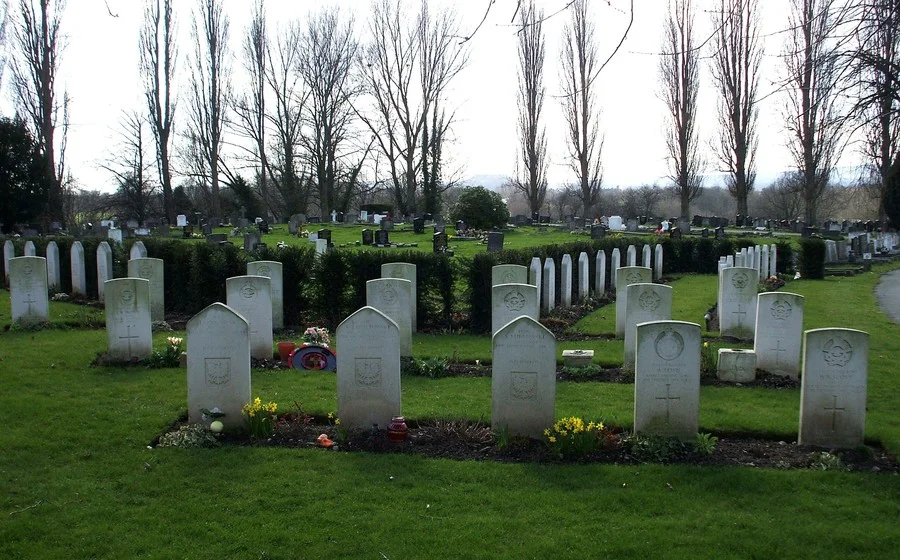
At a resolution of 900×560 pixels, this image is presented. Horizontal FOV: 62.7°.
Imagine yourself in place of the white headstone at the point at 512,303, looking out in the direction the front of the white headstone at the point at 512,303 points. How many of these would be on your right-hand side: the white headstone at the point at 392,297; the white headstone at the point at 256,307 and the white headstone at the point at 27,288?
3

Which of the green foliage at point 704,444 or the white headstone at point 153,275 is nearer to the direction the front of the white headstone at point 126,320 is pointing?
the green foliage

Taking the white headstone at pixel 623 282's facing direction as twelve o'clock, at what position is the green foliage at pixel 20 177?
The green foliage is roughly at 4 o'clock from the white headstone.

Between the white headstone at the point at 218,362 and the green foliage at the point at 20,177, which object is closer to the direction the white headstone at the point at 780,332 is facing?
the white headstone

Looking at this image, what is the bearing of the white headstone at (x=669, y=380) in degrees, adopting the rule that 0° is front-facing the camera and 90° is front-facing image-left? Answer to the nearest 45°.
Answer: approximately 0°

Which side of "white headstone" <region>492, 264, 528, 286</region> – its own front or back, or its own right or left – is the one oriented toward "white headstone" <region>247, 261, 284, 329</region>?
right

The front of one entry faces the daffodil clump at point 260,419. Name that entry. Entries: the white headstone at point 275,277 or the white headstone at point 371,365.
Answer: the white headstone at point 275,277

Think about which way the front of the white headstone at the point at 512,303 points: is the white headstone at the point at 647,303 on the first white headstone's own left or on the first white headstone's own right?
on the first white headstone's own left
